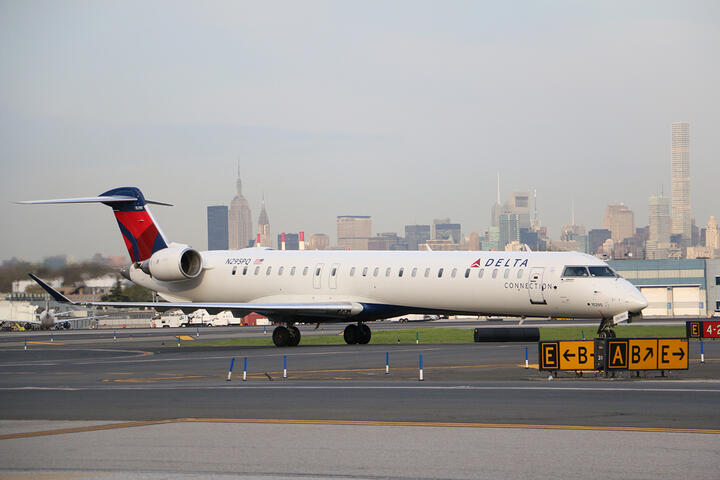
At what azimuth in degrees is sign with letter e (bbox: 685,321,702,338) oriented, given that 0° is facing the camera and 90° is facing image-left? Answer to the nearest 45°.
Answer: approximately 0°

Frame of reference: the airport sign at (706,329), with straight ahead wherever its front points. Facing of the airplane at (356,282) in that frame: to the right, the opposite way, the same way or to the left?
to the left

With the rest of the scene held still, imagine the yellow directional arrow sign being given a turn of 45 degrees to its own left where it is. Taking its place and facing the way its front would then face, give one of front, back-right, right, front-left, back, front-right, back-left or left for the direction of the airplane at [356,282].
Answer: back

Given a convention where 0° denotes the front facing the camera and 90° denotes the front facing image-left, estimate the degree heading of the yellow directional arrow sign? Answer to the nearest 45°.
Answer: approximately 0°

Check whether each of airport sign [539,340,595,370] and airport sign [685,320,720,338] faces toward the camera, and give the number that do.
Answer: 2

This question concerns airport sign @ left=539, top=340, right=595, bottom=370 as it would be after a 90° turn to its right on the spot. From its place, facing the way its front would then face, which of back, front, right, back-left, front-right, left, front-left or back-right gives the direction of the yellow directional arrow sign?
back

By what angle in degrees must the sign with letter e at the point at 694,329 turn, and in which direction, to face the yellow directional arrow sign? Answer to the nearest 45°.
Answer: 0° — it already faces it

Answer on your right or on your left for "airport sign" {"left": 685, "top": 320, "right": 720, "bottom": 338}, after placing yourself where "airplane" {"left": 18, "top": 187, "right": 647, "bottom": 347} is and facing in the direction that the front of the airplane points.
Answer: on your left

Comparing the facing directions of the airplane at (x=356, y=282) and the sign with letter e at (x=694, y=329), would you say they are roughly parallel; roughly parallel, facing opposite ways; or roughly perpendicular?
roughly perpendicular

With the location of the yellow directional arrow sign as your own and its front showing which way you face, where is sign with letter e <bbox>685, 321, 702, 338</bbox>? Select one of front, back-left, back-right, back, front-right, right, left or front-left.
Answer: back
